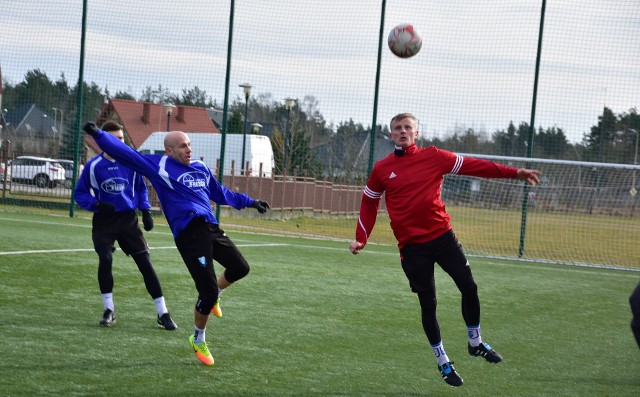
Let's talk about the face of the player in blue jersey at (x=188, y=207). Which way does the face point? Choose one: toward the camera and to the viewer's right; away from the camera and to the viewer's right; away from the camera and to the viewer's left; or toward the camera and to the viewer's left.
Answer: toward the camera and to the viewer's right

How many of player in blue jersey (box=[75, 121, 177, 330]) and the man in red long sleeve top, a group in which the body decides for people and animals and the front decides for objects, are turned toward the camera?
2

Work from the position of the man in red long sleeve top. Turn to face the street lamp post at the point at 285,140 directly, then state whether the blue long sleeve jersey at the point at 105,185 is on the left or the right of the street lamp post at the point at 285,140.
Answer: left

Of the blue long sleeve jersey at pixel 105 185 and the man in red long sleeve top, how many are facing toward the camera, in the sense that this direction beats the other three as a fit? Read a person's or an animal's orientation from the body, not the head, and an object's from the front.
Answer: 2

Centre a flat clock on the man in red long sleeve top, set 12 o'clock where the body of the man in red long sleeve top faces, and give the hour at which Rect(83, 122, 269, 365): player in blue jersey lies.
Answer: The player in blue jersey is roughly at 3 o'clock from the man in red long sleeve top.

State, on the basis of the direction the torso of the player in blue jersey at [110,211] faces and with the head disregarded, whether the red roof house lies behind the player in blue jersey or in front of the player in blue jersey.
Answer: behind

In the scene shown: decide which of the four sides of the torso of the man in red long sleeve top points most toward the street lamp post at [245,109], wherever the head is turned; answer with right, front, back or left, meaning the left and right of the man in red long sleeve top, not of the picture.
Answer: back

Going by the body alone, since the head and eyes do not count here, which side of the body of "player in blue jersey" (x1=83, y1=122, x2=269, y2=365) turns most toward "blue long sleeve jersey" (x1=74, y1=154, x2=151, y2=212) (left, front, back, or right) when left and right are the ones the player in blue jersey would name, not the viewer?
back

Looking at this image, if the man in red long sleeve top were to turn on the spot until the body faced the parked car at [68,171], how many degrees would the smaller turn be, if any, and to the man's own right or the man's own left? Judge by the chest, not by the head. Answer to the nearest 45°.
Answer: approximately 135° to the man's own right

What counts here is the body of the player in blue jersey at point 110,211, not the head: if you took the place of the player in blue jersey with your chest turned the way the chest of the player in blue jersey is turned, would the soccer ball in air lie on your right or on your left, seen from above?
on your left

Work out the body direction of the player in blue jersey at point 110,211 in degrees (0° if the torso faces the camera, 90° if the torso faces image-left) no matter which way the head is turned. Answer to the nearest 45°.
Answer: approximately 0°

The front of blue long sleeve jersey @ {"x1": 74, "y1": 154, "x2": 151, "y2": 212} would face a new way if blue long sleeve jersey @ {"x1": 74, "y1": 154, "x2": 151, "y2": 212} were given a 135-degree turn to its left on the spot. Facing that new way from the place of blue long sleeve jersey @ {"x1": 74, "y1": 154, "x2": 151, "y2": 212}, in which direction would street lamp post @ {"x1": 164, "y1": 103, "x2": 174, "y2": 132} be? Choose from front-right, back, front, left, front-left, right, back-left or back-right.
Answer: front-left

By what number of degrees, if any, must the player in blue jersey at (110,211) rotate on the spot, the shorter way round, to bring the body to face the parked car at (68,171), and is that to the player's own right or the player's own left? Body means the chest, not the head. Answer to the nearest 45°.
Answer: approximately 180°

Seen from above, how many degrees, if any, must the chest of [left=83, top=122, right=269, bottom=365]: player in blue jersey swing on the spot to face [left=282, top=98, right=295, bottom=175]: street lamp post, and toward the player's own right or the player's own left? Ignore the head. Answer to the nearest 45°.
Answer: approximately 135° to the player's own left
